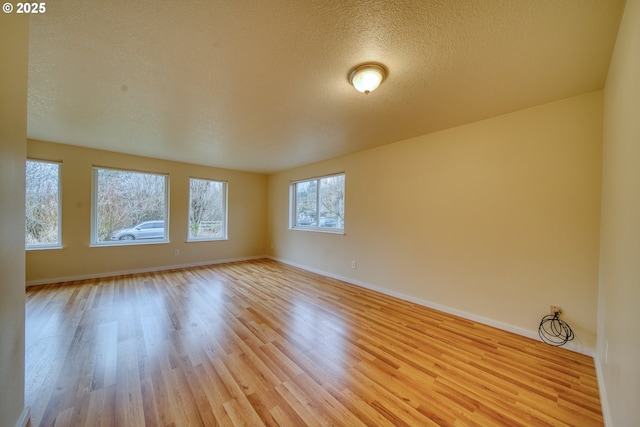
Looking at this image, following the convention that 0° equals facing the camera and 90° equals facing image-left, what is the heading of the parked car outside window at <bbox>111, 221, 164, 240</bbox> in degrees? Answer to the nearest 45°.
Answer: approximately 90°

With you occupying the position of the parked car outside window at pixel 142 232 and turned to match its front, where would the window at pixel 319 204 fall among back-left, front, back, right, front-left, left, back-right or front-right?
back-left

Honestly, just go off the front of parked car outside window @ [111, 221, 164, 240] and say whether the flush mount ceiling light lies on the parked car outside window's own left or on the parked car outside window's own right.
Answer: on the parked car outside window's own left

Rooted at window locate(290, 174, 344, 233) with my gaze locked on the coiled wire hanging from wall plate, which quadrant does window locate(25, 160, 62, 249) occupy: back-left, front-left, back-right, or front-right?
back-right

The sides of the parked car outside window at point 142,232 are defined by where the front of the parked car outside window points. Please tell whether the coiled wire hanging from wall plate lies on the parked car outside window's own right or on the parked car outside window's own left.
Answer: on the parked car outside window's own left

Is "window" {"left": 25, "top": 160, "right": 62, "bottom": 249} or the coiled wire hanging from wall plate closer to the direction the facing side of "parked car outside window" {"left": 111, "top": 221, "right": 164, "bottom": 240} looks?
the window
